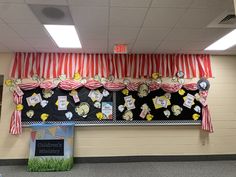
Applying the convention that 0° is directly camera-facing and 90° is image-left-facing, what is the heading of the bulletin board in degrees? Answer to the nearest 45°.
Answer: approximately 0°

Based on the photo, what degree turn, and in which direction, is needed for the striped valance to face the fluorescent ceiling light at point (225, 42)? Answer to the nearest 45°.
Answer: approximately 90° to its left

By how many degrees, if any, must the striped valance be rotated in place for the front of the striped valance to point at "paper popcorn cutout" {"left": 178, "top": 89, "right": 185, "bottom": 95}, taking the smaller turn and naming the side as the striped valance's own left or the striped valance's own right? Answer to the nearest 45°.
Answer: approximately 90° to the striped valance's own left

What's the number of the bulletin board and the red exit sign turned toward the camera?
2

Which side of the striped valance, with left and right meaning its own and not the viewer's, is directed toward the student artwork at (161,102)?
left

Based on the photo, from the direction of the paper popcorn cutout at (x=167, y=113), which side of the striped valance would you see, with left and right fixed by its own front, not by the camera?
left

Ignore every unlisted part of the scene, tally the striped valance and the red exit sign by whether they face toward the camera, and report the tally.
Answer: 2

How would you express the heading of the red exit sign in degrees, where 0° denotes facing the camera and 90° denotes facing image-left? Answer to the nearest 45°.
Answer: approximately 0°

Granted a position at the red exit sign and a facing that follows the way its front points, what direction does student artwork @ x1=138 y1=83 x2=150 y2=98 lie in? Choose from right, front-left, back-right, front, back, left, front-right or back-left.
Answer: back-left
